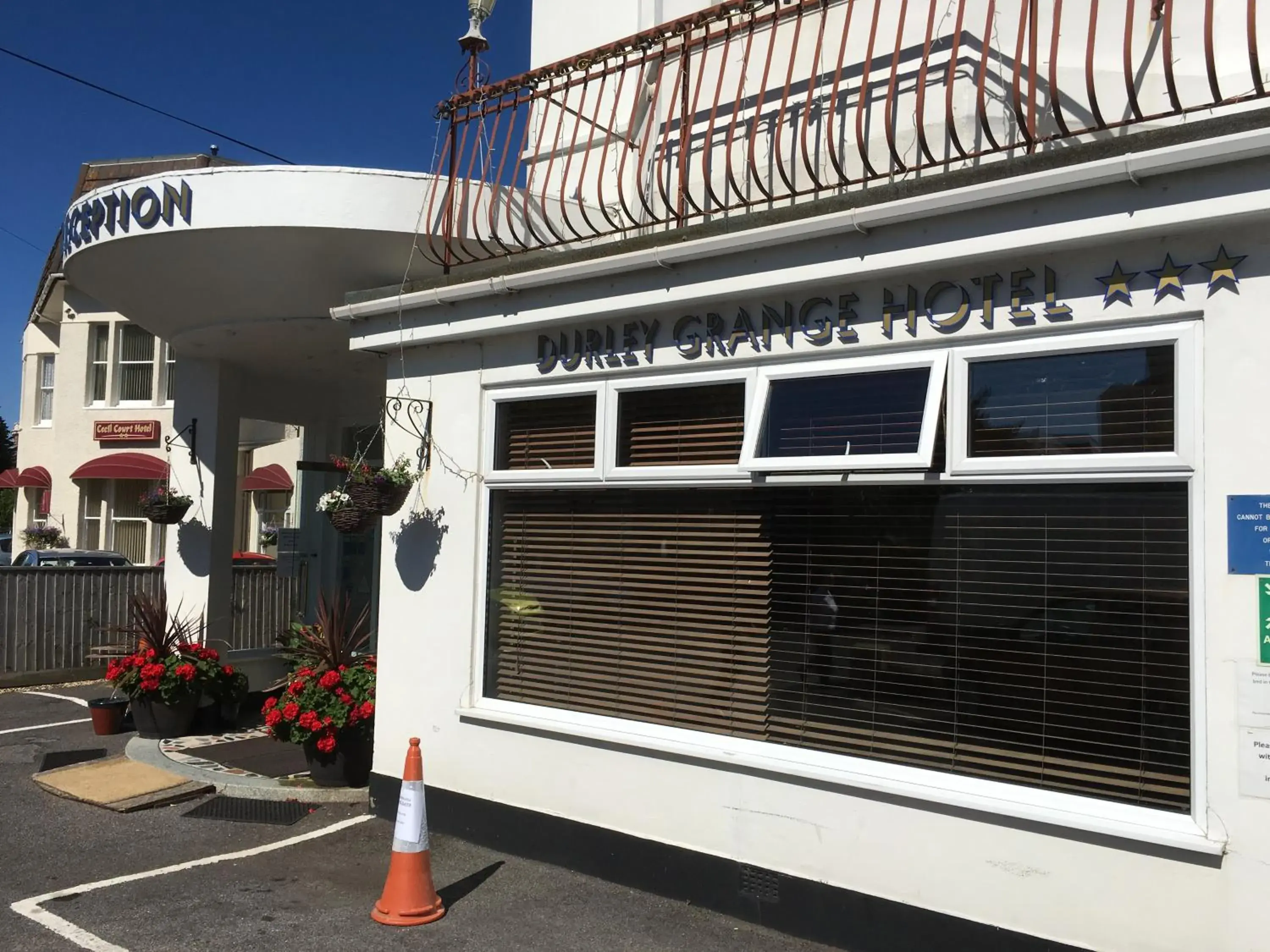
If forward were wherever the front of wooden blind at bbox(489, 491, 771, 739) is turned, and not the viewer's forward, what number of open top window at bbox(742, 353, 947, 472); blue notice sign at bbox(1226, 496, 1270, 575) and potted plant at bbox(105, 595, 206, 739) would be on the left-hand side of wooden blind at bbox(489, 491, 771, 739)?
2

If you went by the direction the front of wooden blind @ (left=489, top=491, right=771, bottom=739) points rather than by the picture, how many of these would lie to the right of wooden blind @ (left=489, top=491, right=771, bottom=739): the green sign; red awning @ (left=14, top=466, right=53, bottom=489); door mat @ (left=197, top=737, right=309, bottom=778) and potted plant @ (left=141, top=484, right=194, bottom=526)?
3

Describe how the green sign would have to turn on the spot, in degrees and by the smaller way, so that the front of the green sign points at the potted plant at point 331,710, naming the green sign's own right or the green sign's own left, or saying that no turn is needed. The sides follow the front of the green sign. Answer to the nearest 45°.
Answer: approximately 90° to the green sign's own right

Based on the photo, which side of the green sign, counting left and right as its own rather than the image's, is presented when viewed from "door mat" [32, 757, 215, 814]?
right

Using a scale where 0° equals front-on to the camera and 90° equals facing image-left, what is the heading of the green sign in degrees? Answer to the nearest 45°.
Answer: approximately 0°

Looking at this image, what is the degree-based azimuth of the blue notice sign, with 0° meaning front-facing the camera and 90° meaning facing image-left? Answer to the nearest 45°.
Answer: approximately 0°

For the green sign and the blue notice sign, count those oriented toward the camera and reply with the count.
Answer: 2

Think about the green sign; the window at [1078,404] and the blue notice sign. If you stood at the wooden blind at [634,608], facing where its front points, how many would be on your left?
3

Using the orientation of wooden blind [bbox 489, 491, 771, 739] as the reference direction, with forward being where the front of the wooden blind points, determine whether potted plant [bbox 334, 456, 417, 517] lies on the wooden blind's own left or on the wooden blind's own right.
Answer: on the wooden blind's own right
